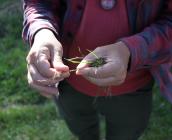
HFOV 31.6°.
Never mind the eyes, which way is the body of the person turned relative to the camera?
toward the camera
